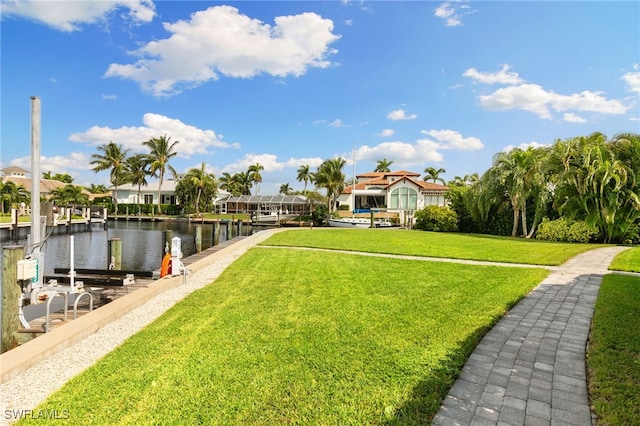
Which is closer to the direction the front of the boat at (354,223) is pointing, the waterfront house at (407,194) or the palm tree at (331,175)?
the palm tree

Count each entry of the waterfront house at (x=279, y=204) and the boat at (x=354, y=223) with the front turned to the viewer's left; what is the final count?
1

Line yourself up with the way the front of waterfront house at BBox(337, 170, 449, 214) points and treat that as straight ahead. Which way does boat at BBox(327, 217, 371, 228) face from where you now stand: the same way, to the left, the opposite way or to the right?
to the right

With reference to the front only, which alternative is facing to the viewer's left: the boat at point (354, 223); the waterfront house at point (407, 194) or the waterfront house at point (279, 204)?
the boat

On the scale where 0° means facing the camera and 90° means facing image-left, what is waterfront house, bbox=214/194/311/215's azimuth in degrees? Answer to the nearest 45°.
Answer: approximately 0°

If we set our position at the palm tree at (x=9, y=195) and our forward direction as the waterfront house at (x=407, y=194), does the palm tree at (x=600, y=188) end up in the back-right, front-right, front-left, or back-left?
front-right

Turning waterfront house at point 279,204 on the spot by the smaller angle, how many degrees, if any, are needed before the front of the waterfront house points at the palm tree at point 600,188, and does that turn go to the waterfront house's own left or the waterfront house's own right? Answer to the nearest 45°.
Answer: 0° — it already faces it

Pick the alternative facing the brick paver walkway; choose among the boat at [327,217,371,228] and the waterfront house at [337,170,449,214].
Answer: the waterfront house

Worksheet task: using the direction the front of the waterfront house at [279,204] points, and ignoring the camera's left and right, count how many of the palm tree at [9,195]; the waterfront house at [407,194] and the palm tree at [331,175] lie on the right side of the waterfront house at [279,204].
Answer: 1

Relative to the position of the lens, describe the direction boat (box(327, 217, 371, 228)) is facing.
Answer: facing to the left of the viewer

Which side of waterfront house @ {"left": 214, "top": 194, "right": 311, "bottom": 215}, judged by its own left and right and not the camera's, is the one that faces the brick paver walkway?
front

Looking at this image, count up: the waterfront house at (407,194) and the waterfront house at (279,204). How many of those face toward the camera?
2

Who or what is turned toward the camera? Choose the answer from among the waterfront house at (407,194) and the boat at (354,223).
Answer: the waterfront house

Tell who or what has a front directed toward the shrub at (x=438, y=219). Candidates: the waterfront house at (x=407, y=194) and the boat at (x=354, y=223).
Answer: the waterfront house

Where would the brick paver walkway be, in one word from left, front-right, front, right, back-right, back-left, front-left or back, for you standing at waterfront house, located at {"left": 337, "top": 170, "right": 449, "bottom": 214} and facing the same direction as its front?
front

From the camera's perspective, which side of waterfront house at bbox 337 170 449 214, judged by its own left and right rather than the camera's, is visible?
front
